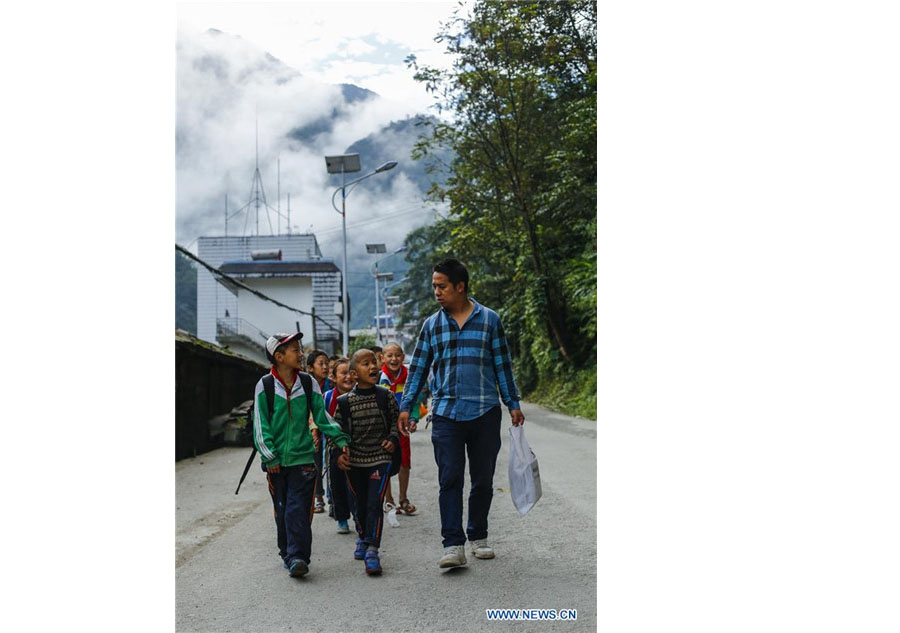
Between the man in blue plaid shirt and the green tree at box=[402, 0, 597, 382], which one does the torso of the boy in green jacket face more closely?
the man in blue plaid shirt

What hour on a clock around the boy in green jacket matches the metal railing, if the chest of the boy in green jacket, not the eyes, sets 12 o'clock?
The metal railing is roughly at 6 o'clock from the boy in green jacket.

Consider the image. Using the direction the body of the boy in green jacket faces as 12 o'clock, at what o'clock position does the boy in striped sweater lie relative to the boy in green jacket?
The boy in striped sweater is roughly at 8 o'clock from the boy in green jacket.

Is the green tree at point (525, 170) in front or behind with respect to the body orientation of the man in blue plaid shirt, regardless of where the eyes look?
behind

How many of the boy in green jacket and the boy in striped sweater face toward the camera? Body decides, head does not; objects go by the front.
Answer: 2

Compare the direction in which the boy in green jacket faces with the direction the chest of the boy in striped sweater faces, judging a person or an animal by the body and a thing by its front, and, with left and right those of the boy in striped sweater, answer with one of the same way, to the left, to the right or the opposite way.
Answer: the same way

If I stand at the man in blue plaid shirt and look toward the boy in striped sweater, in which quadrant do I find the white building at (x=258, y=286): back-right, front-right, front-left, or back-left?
front-right

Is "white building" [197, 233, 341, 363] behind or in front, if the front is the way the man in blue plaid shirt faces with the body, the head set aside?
behind

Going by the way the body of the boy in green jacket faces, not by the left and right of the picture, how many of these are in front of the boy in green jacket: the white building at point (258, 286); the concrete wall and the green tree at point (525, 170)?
0

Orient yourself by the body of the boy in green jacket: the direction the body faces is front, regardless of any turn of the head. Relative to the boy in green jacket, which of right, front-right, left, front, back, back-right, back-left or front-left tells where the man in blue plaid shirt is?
left

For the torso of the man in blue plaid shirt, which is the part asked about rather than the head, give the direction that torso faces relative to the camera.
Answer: toward the camera

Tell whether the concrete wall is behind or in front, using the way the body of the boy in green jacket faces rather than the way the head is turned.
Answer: behind

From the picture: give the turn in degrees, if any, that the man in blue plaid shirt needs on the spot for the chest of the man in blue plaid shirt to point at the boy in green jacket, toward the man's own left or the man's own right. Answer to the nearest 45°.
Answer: approximately 90° to the man's own right

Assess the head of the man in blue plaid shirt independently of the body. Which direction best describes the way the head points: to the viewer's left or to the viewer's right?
to the viewer's left

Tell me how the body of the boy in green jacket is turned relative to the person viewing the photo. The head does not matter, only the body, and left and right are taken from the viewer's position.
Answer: facing the viewer

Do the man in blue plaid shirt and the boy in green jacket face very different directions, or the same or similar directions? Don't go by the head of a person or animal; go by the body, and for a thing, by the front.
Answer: same or similar directions

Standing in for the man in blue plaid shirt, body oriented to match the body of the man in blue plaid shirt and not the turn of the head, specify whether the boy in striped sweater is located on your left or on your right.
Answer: on your right

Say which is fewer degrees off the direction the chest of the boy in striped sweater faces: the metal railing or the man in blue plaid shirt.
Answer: the man in blue plaid shirt
